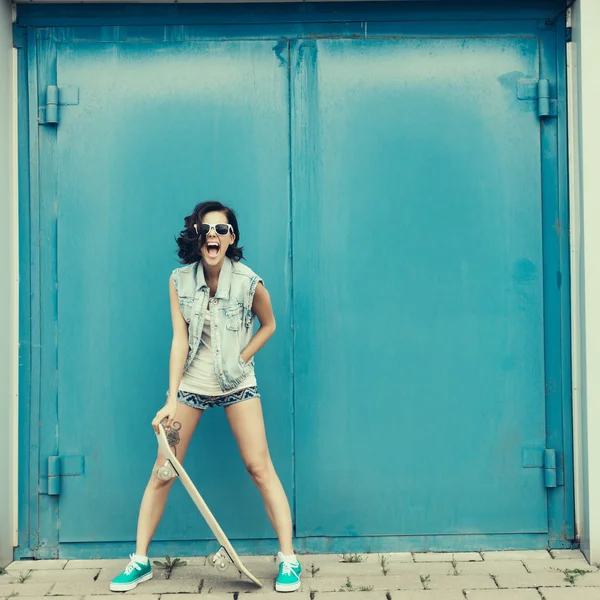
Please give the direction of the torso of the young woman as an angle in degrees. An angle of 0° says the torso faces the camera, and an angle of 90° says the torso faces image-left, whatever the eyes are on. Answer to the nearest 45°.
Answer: approximately 0°

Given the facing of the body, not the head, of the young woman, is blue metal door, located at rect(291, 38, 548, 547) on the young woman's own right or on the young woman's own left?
on the young woman's own left
